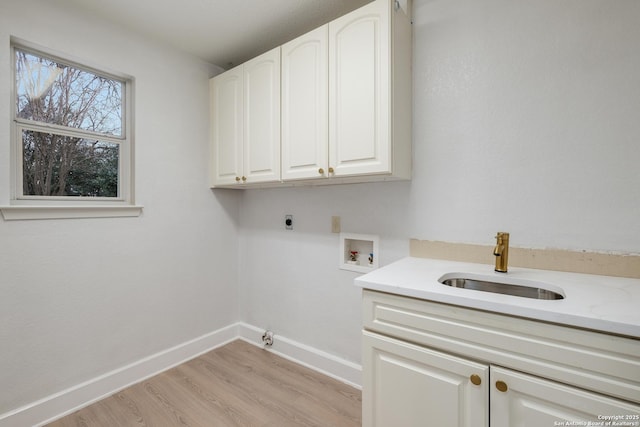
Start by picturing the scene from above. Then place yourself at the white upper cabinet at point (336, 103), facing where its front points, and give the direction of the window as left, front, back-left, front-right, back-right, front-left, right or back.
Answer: front-right

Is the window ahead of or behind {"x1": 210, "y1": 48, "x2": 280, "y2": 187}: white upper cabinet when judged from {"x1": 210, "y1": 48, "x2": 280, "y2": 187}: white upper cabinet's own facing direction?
ahead

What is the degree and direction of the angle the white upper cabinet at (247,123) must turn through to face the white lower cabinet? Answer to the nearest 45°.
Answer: approximately 90° to its left

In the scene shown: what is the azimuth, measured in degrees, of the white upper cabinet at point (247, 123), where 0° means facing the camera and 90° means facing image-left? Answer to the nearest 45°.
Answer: approximately 45°

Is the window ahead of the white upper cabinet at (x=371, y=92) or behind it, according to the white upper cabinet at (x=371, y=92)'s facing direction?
ahead

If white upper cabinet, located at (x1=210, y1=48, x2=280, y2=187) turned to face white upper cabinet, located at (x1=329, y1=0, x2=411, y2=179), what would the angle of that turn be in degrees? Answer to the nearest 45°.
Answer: approximately 90° to its left

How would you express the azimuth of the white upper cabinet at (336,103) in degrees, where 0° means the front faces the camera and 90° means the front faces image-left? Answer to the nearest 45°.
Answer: approximately 45°
